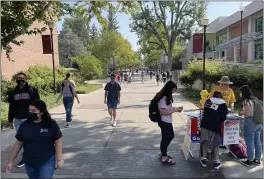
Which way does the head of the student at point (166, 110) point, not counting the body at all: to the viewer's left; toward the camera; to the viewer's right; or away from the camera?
to the viewer's right

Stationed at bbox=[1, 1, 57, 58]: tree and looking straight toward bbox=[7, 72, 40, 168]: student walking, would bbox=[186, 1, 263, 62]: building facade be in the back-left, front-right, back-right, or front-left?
back-left

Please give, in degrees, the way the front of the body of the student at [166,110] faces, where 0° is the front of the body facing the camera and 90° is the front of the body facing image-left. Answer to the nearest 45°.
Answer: approximately 270°

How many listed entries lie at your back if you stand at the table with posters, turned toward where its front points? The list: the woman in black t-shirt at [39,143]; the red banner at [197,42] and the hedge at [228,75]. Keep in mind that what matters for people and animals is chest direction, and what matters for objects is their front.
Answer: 2

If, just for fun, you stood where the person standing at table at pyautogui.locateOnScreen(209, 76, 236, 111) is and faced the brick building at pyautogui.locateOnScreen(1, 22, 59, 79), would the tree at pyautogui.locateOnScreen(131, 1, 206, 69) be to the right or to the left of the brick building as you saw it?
right

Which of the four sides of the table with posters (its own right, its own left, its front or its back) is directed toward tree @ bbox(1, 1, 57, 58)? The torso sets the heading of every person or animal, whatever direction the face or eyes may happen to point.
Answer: right

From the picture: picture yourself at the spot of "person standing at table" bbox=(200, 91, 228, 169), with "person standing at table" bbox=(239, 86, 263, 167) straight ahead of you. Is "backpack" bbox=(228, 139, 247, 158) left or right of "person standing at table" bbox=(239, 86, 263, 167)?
left

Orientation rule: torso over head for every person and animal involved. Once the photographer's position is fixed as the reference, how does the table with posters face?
facing the viewer

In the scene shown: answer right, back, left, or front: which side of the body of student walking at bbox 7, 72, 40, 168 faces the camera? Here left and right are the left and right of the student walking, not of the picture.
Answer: front

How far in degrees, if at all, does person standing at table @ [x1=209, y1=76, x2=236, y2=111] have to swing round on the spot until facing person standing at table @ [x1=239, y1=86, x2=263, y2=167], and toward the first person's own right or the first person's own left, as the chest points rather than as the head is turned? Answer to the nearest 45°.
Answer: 0° — they already face them
